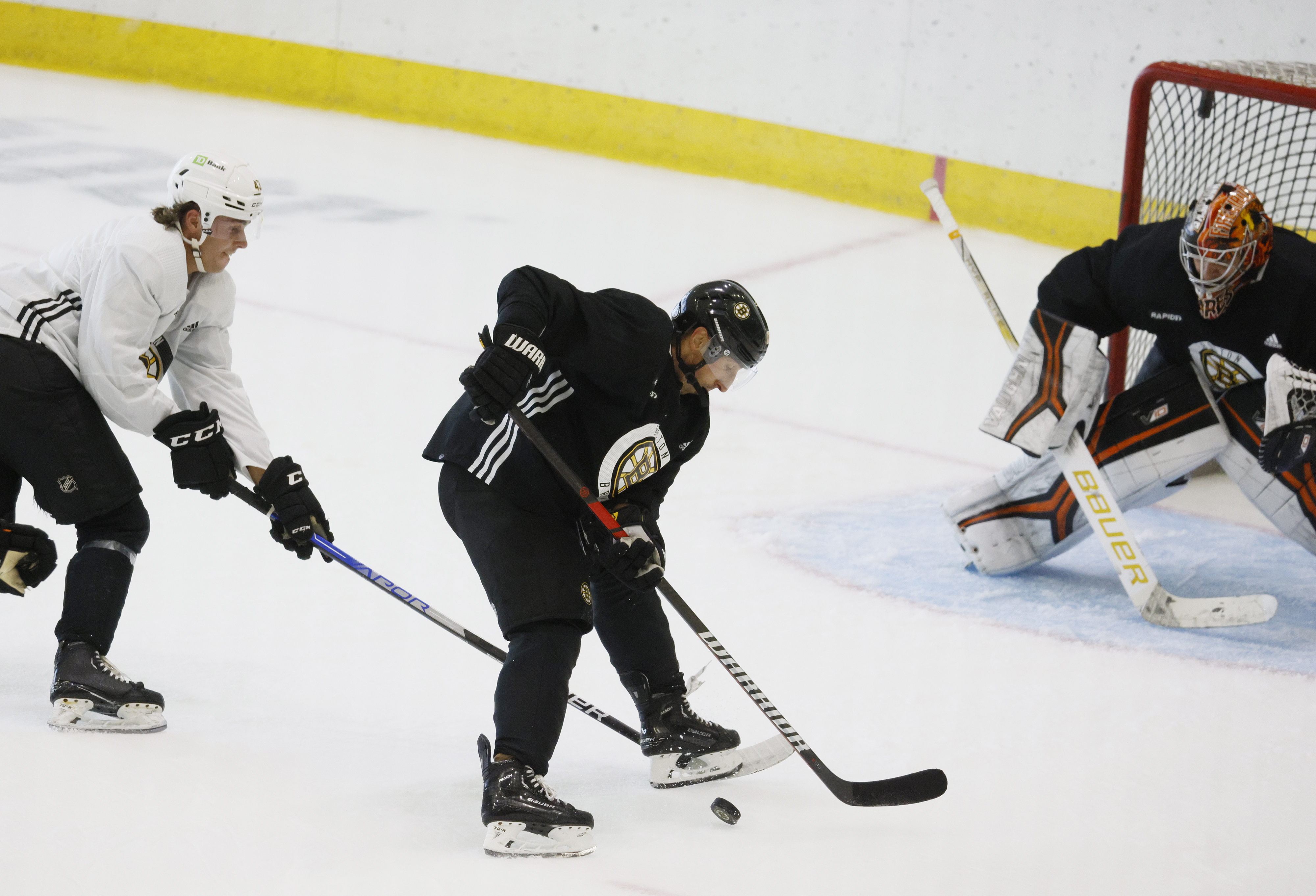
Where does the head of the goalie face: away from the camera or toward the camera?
toward the camera

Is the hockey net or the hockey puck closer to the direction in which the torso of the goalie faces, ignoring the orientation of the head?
the hockey puck

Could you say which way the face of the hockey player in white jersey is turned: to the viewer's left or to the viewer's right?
to the viewer's right

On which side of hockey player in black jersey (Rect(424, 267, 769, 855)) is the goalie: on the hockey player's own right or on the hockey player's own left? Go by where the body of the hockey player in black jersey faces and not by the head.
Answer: on the hockey player's own left

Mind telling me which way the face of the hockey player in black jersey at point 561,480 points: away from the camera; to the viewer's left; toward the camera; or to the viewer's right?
to the viewer's right

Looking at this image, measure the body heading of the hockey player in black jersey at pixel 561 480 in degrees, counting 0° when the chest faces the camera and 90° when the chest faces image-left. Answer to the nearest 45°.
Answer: approximately 315°

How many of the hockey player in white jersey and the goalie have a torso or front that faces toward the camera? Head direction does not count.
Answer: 1

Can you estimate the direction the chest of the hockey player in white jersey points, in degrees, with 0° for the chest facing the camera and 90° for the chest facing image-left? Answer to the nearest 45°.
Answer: approximately 270°

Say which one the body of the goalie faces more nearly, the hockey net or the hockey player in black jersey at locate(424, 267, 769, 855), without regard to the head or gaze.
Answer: the hockey player in black jersey

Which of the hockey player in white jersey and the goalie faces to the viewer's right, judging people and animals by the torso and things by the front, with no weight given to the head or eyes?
the hockey player in white jersey

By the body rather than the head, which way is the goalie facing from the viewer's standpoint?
toward the camera

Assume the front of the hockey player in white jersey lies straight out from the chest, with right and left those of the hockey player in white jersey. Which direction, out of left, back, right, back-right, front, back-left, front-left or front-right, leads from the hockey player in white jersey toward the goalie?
front

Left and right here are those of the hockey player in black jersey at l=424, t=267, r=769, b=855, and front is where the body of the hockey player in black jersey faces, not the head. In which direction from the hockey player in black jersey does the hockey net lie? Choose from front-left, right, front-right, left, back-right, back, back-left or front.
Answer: left
